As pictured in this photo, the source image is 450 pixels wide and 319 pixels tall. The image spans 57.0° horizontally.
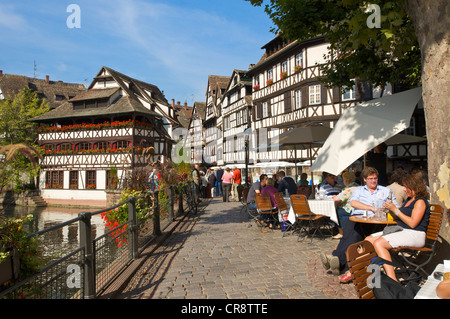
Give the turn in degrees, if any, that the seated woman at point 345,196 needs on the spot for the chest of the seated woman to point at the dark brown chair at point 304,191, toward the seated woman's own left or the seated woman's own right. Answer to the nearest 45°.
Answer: approximately 90° to the seated woman's own right

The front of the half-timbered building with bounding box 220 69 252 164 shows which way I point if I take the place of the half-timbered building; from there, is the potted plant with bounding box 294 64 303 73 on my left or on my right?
on my left

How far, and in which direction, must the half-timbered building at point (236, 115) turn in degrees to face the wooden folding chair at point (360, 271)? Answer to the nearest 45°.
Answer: approximately 45° to its left

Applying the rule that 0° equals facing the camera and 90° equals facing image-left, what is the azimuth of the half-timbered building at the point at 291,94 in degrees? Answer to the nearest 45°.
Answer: approximately 45°

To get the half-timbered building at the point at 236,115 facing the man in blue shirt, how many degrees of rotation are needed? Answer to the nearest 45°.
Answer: approximately 45° to its left

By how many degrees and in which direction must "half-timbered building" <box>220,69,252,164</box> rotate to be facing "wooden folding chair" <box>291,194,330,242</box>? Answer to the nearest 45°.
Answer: approximately 45° to its left

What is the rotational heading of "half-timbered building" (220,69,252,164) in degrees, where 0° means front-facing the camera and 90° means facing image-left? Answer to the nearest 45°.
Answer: approximately 45°

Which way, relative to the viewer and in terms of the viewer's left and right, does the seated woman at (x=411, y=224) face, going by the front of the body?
facing to the left of the viewer
